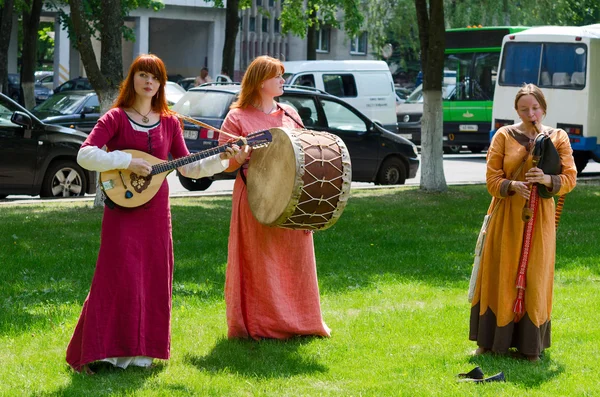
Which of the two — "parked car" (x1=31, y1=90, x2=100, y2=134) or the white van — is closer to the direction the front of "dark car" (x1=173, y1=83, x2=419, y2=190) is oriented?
the white van

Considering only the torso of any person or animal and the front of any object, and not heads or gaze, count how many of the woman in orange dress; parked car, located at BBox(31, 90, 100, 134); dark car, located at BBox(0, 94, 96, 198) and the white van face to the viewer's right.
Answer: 1

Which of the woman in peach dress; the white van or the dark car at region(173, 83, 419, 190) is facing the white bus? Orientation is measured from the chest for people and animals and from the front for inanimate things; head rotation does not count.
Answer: the dark car

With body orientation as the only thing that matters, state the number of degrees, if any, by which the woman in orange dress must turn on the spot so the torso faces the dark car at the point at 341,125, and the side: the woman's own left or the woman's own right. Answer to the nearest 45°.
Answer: approximately 180°

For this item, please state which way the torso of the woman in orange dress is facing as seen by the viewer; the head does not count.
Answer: toward the camera

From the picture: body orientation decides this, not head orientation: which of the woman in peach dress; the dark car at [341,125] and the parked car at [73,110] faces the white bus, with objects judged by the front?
the dark car

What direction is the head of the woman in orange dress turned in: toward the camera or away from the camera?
toward the camera

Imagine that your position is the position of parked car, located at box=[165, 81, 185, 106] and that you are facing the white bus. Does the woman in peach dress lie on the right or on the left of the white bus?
right

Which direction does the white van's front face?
to the viewer's left

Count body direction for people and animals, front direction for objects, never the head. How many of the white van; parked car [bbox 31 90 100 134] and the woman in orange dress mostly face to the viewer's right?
0

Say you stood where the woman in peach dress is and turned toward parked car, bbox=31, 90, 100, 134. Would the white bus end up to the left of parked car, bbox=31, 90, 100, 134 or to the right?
right

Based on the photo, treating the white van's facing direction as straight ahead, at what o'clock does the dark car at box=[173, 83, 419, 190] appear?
The dark car is roughly at 9 o'clock from the white van.

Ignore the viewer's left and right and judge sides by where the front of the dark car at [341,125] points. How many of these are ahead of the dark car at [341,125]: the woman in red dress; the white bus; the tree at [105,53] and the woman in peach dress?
1

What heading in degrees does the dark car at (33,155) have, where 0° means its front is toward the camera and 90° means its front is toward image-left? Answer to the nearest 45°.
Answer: approximately 270°

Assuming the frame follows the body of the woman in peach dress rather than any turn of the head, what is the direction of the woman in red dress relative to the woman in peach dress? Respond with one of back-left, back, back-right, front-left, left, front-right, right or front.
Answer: right
